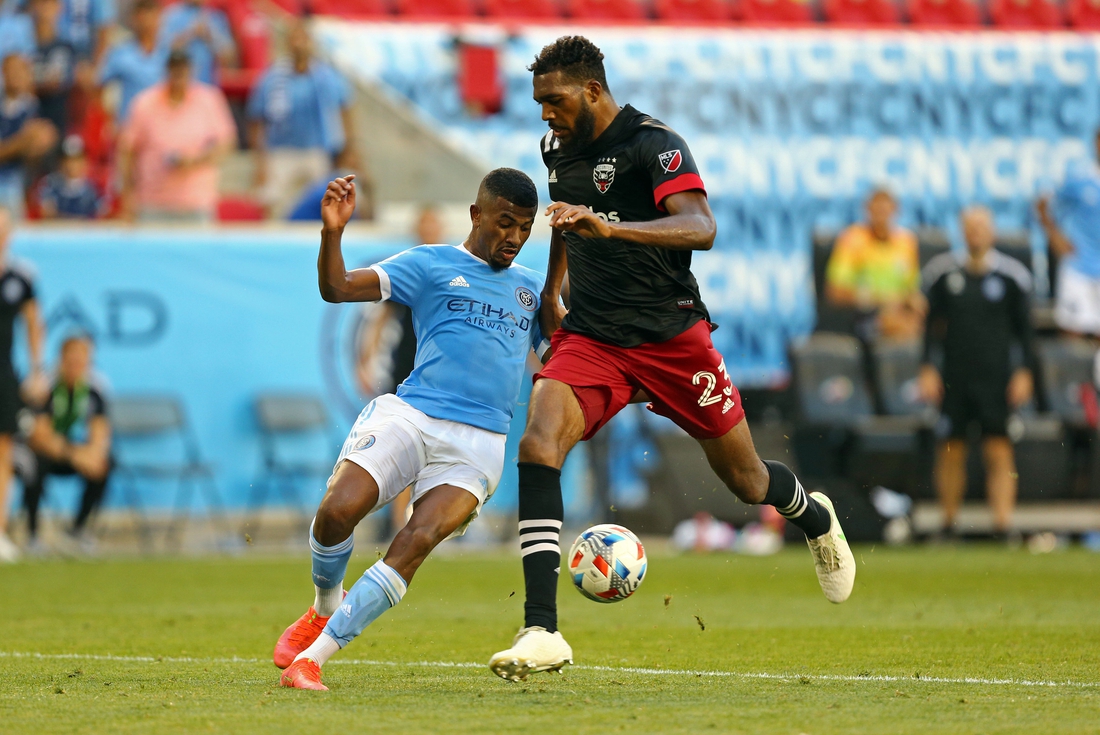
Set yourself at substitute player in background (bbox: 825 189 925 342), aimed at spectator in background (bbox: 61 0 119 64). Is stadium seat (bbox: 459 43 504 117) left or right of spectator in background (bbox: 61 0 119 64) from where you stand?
right

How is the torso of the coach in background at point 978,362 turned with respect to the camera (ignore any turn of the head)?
toward the camera

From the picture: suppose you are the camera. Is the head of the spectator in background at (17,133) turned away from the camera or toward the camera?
toward the camera

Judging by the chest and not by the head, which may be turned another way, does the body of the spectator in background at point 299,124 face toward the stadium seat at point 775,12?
no

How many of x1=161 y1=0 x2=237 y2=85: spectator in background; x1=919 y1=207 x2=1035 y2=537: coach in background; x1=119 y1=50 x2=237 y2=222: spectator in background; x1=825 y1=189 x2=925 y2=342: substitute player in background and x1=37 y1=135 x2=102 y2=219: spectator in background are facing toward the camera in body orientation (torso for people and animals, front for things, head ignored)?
5

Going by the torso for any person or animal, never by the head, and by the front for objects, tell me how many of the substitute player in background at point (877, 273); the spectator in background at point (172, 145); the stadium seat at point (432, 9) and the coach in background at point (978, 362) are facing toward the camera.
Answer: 4

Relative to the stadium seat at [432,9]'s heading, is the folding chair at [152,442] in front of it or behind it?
in front

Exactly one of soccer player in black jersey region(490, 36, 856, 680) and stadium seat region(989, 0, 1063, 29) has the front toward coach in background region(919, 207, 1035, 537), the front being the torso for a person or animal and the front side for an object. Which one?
the stadium seat

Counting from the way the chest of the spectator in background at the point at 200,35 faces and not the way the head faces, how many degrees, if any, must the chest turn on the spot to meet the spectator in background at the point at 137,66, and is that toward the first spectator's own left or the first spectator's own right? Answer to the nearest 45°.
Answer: approximately 45° to the first spectator's own right

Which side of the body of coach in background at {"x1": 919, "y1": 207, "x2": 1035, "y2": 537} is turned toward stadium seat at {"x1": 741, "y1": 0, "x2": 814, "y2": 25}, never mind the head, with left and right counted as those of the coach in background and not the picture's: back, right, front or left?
back

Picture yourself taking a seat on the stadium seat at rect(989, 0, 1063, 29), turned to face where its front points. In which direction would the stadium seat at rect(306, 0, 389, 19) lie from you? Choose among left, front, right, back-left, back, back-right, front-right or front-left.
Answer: front-right

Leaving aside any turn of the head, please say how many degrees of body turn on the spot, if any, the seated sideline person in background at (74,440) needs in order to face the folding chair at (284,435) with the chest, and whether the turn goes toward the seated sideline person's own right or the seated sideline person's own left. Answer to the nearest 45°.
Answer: approximately 90° to the seated sideline person's own left

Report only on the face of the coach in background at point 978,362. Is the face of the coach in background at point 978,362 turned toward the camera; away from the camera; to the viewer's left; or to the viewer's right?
toward the camera

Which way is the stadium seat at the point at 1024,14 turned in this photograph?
toward the camera

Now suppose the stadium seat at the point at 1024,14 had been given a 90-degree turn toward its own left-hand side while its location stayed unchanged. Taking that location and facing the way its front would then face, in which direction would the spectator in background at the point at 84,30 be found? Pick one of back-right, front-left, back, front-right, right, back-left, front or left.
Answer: back-right

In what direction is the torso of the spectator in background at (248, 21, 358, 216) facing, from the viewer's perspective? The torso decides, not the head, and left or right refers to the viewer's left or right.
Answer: facing the viewer

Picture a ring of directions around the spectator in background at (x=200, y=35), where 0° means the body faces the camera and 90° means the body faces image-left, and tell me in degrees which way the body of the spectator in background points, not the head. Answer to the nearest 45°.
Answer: approximately 0°

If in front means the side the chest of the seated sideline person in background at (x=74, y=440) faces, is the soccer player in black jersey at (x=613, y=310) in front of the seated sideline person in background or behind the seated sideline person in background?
in front

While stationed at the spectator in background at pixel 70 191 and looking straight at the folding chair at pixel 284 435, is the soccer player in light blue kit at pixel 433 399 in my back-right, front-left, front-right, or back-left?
front-right
